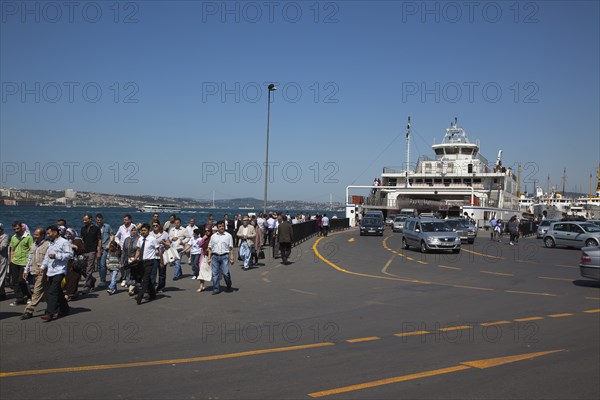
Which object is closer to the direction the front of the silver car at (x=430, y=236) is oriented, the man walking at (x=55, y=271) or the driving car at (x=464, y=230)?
the man walking

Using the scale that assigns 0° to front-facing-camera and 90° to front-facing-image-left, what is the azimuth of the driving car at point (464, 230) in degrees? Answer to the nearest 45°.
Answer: approximately 315°

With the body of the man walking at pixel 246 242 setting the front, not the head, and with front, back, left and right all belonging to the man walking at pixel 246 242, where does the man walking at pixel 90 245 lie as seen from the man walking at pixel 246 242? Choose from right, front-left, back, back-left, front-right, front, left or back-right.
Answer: front-right

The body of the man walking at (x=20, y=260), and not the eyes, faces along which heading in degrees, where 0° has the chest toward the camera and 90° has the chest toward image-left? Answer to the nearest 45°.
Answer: approximately 45°

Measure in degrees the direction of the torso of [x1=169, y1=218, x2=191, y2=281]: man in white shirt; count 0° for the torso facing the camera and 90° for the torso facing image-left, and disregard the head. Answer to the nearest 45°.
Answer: approximately 45°

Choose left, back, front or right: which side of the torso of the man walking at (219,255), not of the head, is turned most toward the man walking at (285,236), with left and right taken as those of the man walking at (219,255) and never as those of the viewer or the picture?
back

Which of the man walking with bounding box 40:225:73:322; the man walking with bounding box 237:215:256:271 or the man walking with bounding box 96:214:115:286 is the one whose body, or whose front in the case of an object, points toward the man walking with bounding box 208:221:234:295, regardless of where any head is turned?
the man walking with bounding box 237:215:256:271

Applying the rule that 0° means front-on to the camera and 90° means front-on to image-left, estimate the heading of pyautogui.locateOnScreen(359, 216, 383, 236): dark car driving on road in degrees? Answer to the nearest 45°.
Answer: approximately 0°

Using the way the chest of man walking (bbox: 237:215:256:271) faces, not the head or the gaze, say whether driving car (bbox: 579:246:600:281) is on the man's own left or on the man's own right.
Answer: on the man's own left

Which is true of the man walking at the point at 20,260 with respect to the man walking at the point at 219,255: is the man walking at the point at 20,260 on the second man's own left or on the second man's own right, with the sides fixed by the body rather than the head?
on the second man's own right

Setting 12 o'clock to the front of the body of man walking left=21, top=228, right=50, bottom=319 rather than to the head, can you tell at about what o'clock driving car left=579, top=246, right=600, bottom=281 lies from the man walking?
The driving car is roughly at 8 o'clock from the man walking.

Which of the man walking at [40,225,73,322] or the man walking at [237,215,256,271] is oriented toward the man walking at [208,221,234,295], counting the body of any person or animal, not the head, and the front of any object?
the man walking at [237,215,256,271]

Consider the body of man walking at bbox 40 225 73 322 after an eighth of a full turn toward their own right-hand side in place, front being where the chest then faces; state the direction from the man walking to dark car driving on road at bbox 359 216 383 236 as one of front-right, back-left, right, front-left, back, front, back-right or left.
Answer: back-right

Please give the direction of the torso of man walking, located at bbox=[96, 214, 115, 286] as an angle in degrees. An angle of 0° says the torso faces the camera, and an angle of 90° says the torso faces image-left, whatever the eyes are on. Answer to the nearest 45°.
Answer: approximately 45°

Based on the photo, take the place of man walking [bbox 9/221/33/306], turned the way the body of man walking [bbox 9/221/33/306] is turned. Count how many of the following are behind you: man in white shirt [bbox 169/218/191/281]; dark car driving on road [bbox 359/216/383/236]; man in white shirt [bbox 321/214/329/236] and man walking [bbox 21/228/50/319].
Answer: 3
